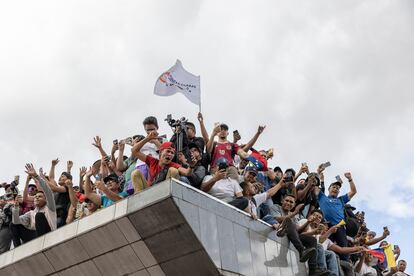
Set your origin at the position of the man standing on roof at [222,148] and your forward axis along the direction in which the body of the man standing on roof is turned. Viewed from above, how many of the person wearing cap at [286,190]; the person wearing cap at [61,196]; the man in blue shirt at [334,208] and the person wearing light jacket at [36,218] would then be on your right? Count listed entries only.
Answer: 2

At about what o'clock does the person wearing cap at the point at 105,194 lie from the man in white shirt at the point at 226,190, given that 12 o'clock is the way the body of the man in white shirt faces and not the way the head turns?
The person wearing cap is roughly at 3 o'clock from the man in white shirt.

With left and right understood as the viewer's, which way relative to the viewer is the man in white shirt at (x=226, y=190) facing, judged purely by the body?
facing the viewer

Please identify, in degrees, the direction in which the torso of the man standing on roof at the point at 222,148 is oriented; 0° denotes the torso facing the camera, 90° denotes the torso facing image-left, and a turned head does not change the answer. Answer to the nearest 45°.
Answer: approximately 0°

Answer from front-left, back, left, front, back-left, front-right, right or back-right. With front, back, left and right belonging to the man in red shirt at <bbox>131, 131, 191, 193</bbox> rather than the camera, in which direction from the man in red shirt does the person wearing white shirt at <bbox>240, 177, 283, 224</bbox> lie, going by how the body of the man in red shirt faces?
left

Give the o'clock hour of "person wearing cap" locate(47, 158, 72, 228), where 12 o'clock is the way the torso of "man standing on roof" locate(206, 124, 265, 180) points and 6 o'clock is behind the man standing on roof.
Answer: The person wearing cap is roughly at 3 o'clock from the man standing on roof.

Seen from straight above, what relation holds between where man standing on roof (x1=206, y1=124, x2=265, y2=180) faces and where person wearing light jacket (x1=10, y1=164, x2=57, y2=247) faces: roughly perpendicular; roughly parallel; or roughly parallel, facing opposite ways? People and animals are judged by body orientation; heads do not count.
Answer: roughly parallel
